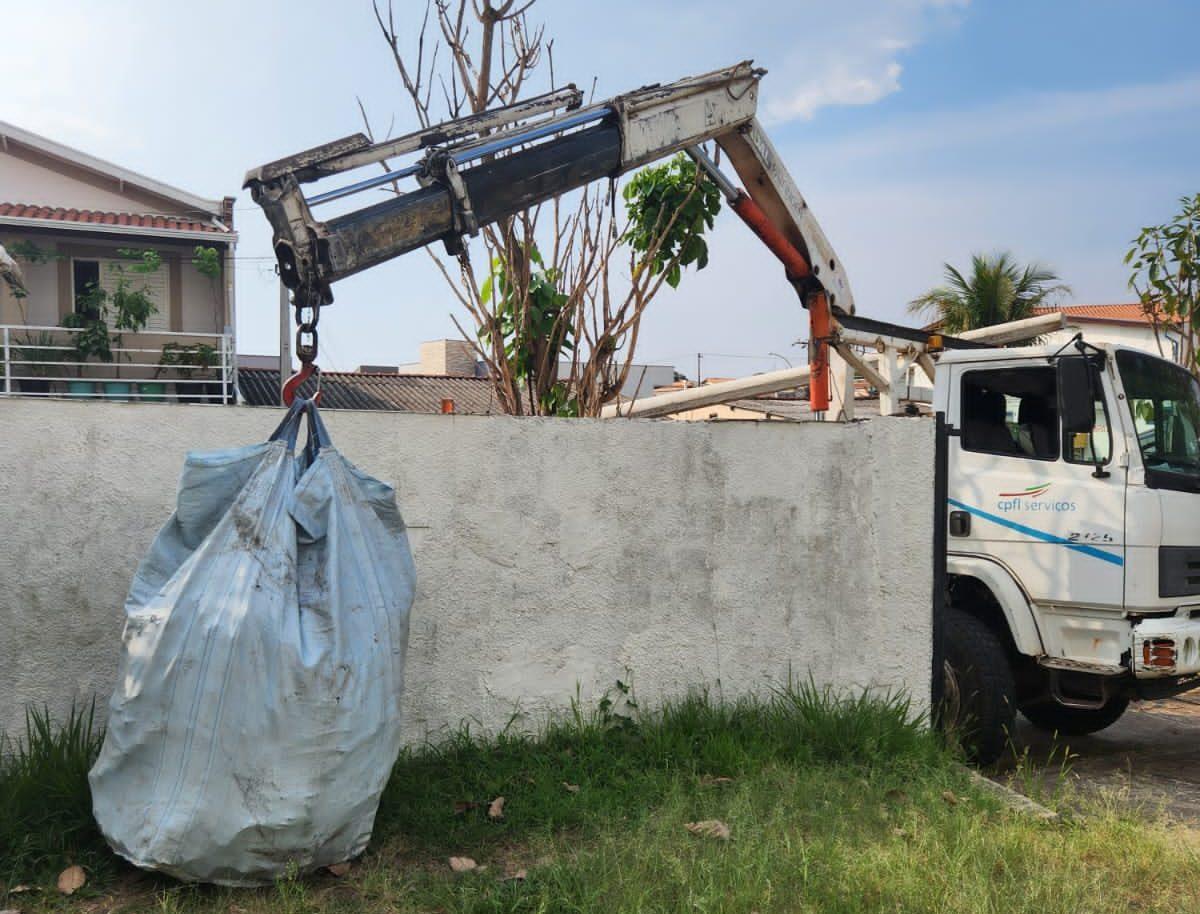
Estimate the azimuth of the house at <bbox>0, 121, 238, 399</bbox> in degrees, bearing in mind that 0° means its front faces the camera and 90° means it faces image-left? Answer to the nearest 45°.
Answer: approximately 0°

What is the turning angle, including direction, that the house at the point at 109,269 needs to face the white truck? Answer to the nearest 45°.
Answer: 0° — it already faces it

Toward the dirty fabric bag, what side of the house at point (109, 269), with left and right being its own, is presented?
front
